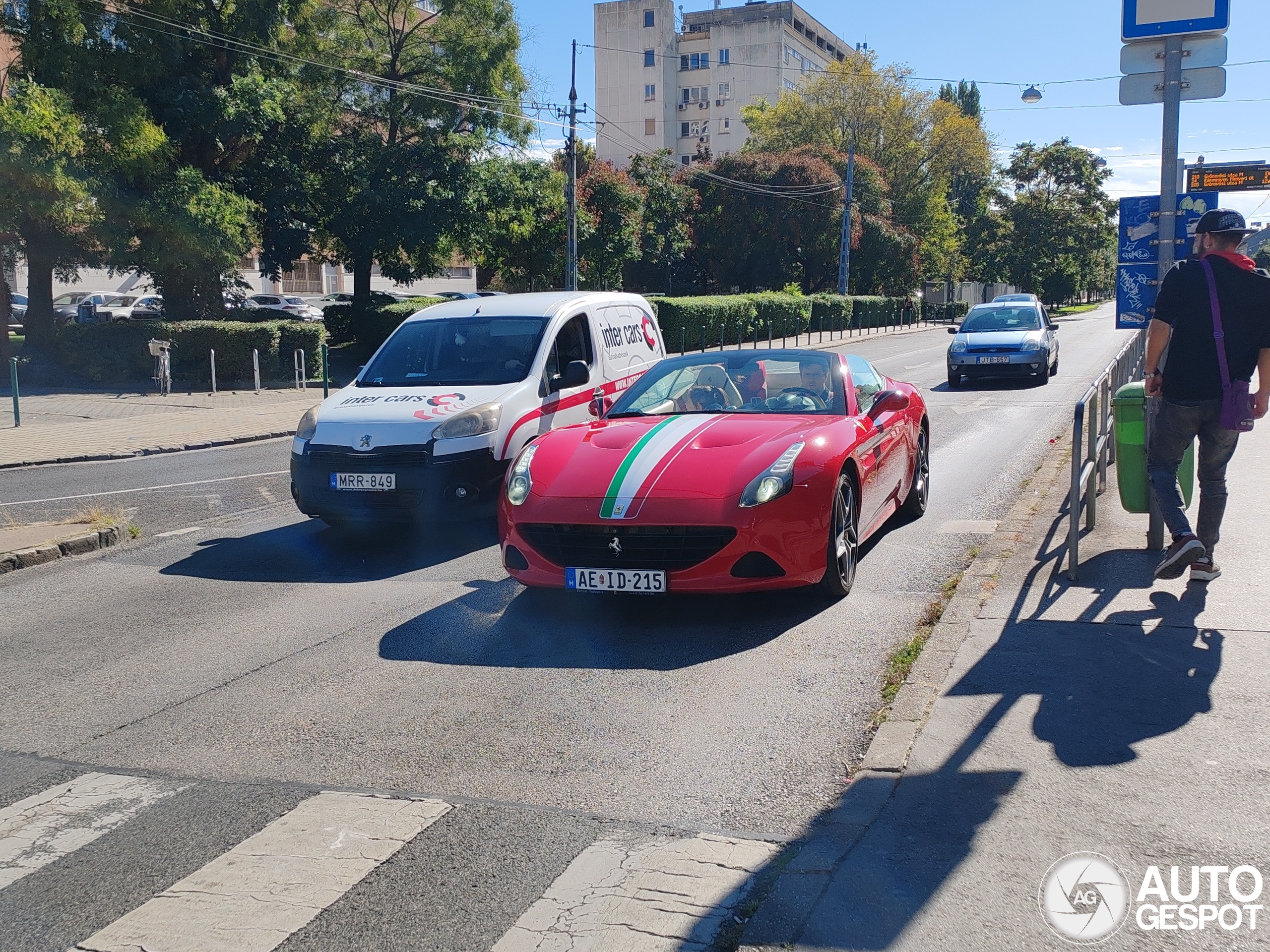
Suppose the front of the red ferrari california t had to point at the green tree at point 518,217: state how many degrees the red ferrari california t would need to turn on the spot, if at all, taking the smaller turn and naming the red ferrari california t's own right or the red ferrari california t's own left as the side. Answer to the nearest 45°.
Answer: approximately 135° to the red ferrari california t's own right

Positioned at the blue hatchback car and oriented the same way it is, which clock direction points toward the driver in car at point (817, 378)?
The driver in car is roughly at 12 o'clock from the blue hatchback car.

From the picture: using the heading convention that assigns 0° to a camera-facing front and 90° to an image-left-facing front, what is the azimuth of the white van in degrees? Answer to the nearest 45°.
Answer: approximately 45°

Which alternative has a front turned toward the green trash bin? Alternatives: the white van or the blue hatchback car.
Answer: the blue hatchback car

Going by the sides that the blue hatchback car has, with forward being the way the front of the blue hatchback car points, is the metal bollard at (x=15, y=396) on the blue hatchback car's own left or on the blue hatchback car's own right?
on the blue hatchback car's own right

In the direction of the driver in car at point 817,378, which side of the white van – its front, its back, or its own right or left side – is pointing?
left

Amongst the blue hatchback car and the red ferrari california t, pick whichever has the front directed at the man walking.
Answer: the blue hatchback car

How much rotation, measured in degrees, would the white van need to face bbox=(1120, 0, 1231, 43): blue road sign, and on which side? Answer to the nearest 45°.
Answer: approximately 90° to its left

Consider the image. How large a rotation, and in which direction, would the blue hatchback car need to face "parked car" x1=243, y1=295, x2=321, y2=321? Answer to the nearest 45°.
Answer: approximately 135° to its right

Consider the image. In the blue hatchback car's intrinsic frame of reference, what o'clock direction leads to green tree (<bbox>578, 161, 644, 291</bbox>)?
The green tree is roughly at 5 o'clock from the blue hatchback car.

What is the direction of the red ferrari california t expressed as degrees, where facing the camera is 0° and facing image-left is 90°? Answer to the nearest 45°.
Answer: approximately 45°

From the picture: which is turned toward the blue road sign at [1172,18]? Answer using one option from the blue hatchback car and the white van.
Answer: the blue hatchback car
